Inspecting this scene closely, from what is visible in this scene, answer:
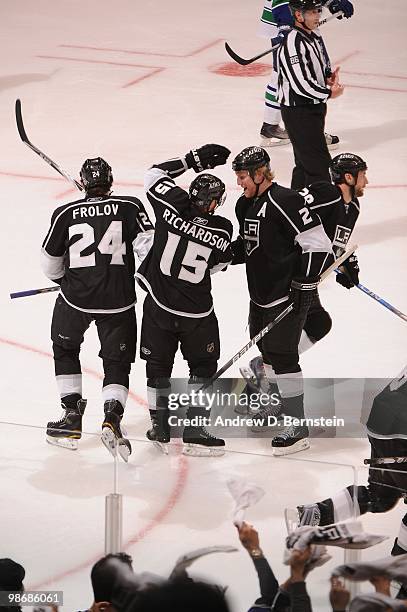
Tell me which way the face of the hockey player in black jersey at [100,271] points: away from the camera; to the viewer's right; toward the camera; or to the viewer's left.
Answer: away from the camera

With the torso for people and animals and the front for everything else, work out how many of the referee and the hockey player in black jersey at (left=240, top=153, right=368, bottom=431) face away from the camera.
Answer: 0

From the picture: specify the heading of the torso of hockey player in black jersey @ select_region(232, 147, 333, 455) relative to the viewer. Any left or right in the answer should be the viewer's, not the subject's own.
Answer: facing the viewer and to the left of the viewer

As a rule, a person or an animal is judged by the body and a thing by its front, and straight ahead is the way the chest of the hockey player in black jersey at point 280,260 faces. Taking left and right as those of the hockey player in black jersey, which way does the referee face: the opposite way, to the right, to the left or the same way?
to the left

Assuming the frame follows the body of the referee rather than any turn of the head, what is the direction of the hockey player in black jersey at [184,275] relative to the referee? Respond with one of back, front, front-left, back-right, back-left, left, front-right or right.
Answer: front-right

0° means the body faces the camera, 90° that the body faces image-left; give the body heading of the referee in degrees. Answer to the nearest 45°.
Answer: approximately 315°

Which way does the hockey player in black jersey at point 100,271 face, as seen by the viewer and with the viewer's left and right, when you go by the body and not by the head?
facing away from the viewer

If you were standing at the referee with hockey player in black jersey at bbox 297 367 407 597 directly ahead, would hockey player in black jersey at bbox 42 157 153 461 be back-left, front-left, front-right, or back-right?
front-right
